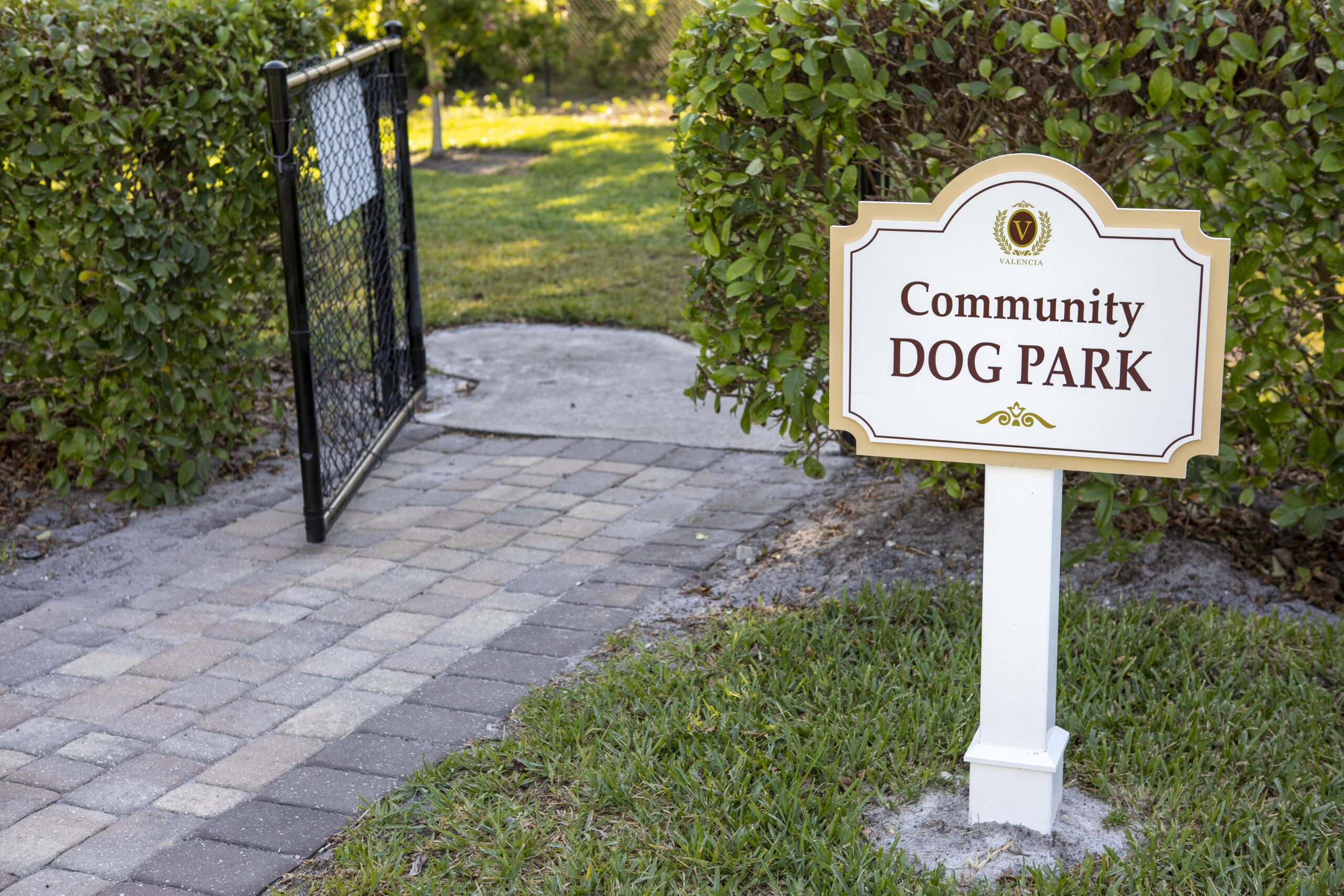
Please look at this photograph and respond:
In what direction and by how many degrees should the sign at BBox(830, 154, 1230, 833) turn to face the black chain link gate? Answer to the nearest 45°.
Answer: approximately 135° to its right

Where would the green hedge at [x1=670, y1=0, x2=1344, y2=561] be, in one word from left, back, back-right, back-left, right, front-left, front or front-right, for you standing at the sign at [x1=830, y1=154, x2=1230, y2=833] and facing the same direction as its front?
back

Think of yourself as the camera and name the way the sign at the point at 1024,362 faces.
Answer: facing the viewer

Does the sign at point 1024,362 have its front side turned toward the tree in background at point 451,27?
no

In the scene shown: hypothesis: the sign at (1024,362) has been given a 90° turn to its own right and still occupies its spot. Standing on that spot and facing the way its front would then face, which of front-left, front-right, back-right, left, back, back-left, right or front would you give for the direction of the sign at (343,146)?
front-right

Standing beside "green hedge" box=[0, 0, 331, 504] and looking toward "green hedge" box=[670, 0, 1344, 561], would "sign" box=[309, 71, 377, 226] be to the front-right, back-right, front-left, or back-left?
front-left
